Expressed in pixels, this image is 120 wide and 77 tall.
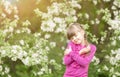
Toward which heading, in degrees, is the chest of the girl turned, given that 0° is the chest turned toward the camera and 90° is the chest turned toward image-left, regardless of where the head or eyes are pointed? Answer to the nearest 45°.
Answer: approximately 0°
